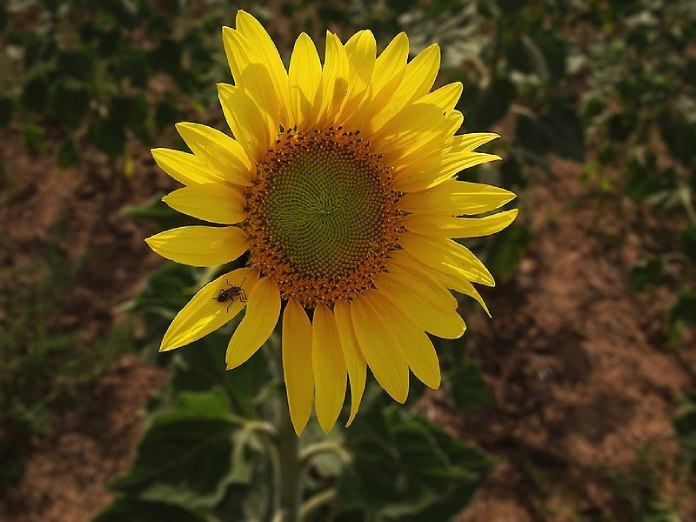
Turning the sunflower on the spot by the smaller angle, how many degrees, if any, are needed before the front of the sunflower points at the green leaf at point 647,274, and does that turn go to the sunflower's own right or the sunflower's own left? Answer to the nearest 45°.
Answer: approximately 135° to the sunflower's own left

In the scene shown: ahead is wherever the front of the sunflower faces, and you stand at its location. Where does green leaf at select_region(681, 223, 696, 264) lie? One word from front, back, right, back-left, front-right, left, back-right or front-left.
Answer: back-left

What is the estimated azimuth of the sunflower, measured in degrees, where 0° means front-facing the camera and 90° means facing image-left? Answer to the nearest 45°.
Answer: approximately 0°
